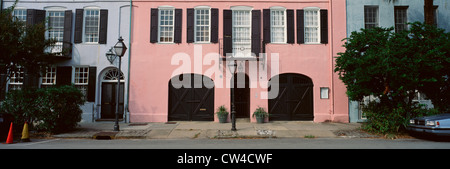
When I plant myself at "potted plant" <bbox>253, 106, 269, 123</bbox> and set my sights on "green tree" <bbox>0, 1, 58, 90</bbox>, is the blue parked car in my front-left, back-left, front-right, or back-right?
back-left

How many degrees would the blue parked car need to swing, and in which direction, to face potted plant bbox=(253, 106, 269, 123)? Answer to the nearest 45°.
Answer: approximately 45° to its right

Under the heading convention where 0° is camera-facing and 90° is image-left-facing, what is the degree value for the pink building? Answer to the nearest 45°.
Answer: approximately 0°

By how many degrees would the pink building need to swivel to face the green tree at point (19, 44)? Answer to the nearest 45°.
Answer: approximately 45° to its right

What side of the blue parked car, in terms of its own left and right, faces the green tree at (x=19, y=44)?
front

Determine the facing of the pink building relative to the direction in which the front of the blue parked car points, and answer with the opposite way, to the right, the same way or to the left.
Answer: to the left

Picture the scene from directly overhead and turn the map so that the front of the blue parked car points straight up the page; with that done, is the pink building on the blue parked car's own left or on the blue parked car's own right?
on the blue parked car's own right

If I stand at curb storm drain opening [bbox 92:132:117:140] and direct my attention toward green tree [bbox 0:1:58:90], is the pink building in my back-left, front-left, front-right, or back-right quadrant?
back-right

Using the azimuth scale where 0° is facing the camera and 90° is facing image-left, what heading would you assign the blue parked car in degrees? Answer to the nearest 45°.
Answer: approximately 45°
